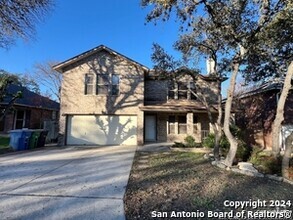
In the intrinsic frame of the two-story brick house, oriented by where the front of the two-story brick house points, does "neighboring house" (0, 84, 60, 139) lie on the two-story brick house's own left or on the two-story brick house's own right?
on the two-story brick house's own right

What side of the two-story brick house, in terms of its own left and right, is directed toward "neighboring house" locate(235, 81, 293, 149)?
left

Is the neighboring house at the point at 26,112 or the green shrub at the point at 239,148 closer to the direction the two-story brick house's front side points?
the green shrub

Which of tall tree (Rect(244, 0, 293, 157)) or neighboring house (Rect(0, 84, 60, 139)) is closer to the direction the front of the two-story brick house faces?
the tall tree

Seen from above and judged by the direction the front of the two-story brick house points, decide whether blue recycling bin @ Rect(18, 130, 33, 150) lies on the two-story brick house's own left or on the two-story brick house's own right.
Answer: on the two-story brick house's own right

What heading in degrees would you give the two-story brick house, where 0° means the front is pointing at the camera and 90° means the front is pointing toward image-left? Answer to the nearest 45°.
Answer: approximately 0°

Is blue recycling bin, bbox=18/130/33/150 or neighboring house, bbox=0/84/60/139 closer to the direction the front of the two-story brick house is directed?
the blue recycling bin

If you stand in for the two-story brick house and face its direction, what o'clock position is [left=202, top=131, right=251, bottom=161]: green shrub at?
The green shrub is roughly at 10 o'clock from the two-story brick house.

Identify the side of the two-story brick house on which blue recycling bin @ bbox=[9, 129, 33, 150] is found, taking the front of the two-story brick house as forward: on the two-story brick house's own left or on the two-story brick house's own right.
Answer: on the two-story brick house's own right
